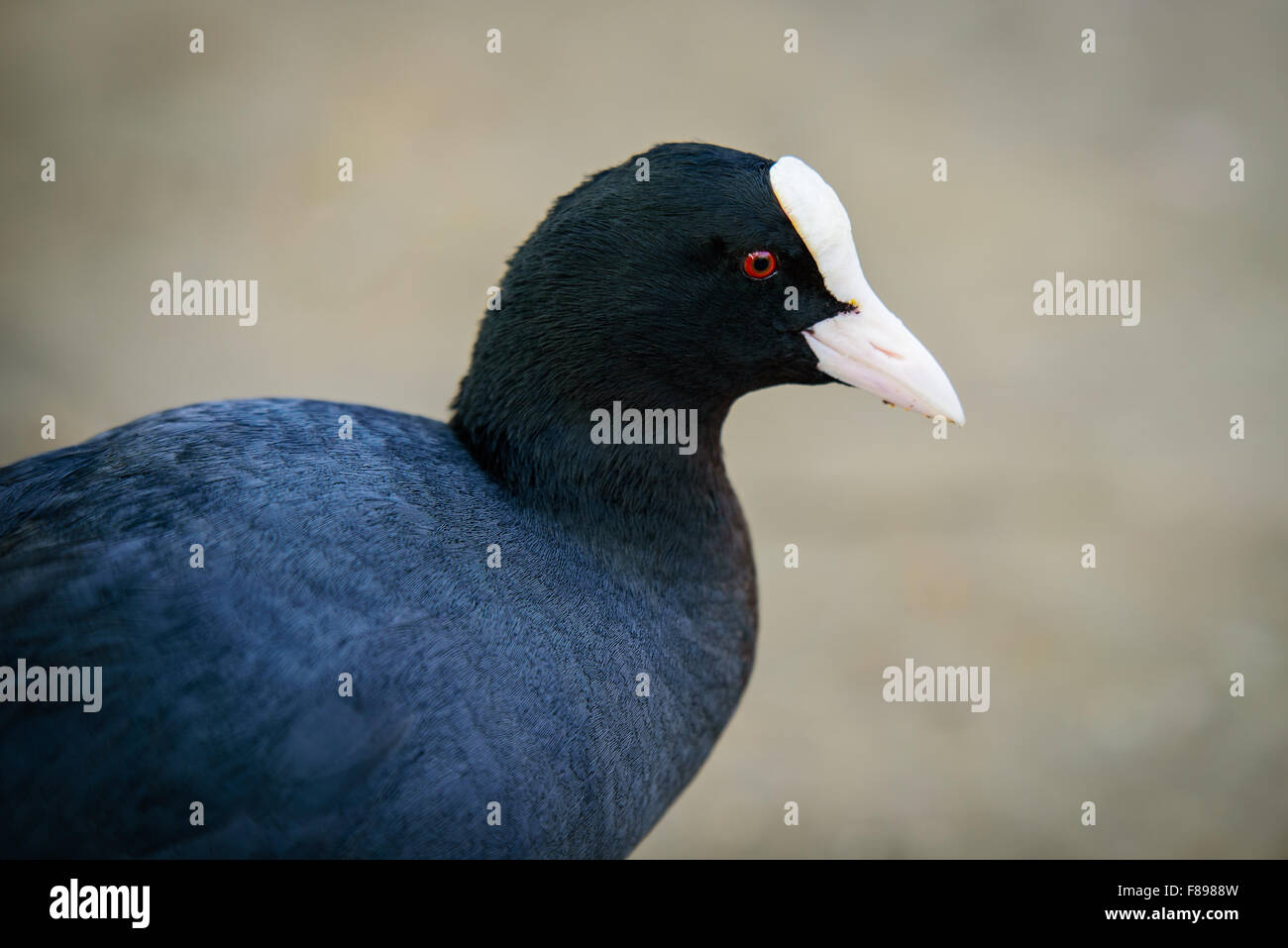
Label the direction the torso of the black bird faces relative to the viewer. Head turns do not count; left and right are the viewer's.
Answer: facing to the right of the viewer
